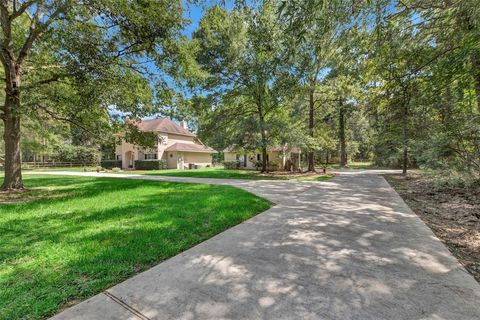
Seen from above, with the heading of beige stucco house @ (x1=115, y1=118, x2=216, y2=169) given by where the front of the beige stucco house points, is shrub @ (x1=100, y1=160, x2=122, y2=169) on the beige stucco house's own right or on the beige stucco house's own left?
on the beige stucco house's own right

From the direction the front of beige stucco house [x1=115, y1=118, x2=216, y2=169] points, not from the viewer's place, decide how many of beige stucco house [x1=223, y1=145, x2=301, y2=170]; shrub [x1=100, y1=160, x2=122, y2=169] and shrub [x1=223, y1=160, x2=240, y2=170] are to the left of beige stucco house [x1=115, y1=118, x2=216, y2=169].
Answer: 2

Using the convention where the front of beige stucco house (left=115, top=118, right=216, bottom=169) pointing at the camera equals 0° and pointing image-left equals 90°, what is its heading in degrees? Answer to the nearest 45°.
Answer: approximately 45°

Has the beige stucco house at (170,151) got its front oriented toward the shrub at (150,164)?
yes

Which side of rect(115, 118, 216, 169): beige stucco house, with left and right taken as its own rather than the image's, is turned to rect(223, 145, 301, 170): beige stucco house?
left

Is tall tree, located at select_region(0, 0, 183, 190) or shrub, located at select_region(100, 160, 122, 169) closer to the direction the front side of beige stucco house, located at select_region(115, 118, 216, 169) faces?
the tall tree

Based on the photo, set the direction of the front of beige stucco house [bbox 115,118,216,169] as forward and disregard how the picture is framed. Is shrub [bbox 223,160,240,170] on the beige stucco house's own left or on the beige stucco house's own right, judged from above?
on the beige stucco house's own left
